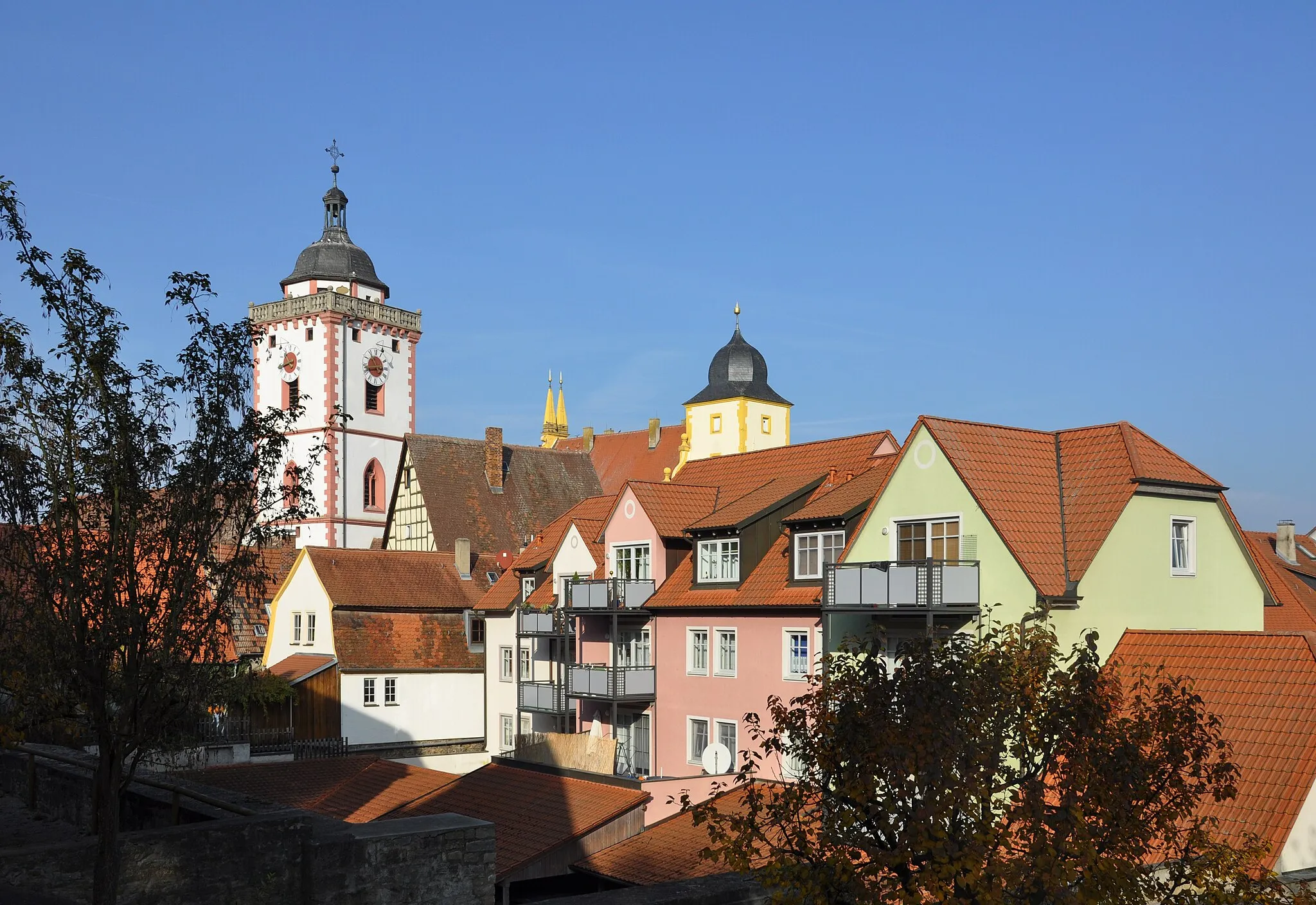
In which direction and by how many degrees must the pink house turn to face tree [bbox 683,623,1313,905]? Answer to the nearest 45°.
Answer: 0° — it already faces it

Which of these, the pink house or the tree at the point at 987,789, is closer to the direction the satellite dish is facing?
the tree

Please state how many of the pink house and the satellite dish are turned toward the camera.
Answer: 2

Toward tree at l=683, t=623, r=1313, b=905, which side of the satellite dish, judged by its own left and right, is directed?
front

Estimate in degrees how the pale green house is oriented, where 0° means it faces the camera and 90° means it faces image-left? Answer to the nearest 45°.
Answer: approximately 45°

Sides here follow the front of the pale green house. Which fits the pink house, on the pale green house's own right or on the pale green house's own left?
on the pale green house's own right

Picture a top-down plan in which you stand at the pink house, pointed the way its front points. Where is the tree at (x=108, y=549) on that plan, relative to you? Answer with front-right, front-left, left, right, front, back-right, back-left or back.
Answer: front

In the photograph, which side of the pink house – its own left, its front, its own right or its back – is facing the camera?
front

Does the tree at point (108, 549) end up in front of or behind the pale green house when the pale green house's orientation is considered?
in front

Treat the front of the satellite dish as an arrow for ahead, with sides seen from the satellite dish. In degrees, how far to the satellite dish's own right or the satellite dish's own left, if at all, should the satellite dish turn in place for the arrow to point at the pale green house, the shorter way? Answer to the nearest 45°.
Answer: approximately 45° to the satellite dish's own left
